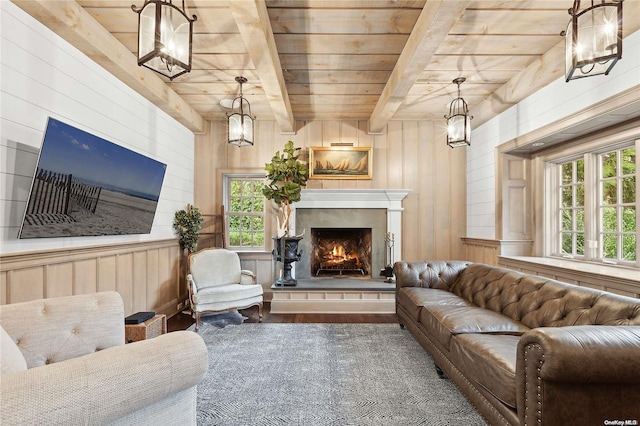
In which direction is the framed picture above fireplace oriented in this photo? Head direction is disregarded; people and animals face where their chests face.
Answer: toward the camera

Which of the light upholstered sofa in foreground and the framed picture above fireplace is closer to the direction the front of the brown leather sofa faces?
the light upholstered sofa in foreground

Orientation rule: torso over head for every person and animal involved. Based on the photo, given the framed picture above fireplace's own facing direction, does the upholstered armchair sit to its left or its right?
on its right

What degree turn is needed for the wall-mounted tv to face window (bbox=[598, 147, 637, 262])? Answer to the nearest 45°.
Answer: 0° — it already faces it

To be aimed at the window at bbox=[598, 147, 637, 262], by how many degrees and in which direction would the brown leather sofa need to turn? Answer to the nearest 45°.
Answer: approximately 135° to its right

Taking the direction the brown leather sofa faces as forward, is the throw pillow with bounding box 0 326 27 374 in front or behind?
in front

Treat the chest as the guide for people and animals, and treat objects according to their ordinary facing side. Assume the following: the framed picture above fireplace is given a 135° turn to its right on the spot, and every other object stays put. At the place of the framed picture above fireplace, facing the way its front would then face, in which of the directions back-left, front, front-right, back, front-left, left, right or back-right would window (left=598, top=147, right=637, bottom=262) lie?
back

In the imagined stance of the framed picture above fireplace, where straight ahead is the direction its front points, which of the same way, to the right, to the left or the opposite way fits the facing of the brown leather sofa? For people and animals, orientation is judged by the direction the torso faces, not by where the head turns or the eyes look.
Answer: to the right

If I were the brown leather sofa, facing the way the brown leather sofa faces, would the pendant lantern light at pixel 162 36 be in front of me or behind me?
in front

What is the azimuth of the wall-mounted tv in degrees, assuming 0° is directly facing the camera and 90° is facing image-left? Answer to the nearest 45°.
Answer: approximately 315°

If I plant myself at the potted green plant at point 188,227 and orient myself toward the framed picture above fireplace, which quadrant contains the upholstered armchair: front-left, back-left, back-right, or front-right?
front-right

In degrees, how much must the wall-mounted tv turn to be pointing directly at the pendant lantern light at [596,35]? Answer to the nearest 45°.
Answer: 0° — it already faces it

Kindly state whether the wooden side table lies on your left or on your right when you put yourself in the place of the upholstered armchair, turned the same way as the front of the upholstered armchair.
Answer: on your right

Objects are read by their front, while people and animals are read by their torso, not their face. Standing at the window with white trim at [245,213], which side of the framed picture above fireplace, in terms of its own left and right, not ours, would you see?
right

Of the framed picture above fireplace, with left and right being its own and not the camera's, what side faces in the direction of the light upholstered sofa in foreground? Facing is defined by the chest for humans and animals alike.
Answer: front

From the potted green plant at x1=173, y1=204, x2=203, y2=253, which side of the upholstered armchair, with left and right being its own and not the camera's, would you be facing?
back

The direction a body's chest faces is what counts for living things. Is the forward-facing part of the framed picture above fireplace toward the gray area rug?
yes

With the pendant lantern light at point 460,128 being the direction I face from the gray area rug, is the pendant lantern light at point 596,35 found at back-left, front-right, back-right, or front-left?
front-right

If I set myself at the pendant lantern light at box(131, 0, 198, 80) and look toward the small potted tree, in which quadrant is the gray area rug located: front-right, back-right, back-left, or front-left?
front-right
